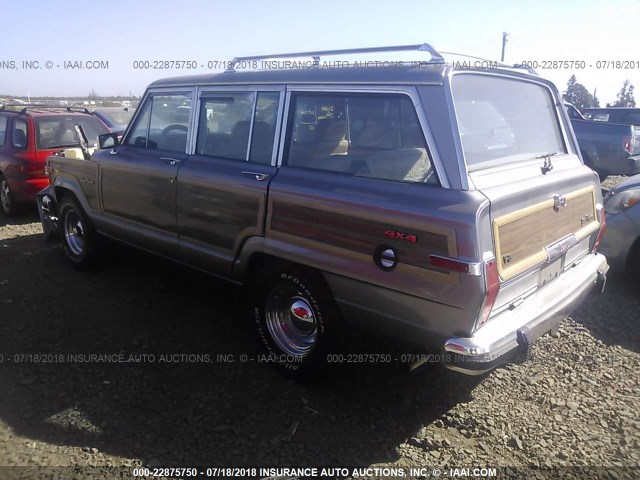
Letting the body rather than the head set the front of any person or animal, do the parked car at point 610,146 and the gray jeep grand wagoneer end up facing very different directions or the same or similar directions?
same or similar directions

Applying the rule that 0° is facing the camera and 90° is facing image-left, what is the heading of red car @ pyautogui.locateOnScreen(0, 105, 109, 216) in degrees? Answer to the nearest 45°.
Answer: approximately 135°

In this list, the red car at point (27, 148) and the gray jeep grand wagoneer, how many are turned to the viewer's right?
0

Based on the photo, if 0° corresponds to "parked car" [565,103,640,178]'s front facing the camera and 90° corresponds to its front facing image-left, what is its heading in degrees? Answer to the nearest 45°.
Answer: approximately 135°

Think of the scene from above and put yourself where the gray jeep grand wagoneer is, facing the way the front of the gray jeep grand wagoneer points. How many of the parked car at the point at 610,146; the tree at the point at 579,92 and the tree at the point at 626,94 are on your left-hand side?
0

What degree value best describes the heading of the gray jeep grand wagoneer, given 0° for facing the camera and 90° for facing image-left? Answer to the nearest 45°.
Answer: approximately 135°

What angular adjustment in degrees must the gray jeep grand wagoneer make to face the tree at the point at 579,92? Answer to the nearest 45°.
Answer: approximately 90° to its right

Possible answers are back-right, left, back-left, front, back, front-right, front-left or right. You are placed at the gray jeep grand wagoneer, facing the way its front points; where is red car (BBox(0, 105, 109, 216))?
front

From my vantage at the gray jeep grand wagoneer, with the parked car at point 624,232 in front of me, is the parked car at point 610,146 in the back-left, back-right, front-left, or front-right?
front-left

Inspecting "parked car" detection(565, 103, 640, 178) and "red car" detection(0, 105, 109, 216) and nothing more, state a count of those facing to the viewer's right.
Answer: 0

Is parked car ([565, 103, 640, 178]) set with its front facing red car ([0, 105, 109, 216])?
no

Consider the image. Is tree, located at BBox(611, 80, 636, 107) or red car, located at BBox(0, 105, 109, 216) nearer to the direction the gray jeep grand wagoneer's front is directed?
the red car

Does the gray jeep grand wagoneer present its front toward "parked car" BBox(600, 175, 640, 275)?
no
